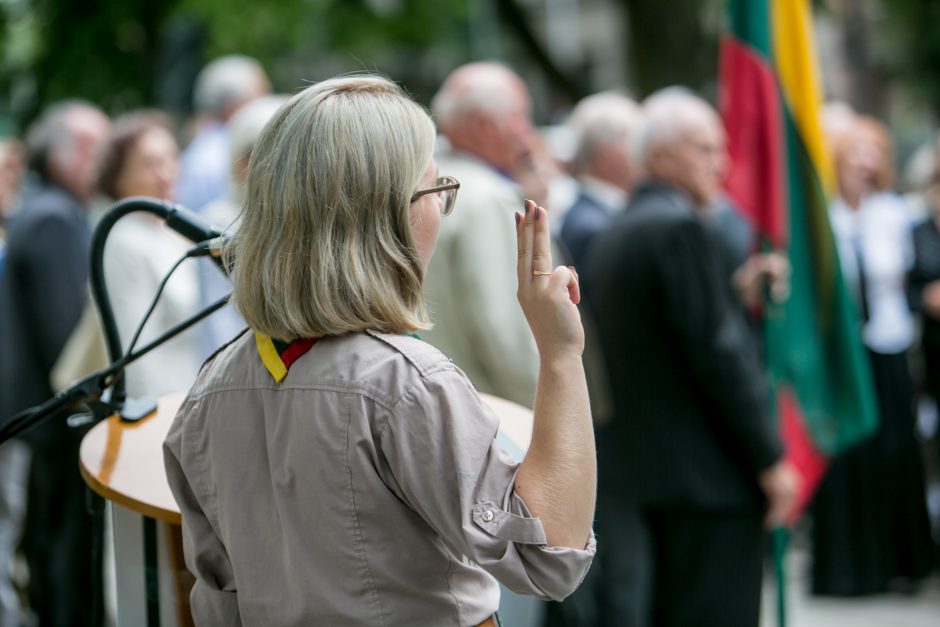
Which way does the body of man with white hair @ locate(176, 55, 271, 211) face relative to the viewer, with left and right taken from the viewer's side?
facing to the right of the viewer

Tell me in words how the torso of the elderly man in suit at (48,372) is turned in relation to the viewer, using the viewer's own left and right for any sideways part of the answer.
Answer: facing to the right of the viewer

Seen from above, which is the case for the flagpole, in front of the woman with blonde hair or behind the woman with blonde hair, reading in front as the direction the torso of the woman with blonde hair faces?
in front

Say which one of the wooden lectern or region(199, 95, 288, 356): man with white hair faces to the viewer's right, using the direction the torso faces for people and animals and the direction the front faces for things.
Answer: the man with white hair

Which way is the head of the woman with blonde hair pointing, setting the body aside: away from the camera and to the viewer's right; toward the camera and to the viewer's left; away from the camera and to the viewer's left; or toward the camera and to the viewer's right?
away from the camera and to the viewer's right
